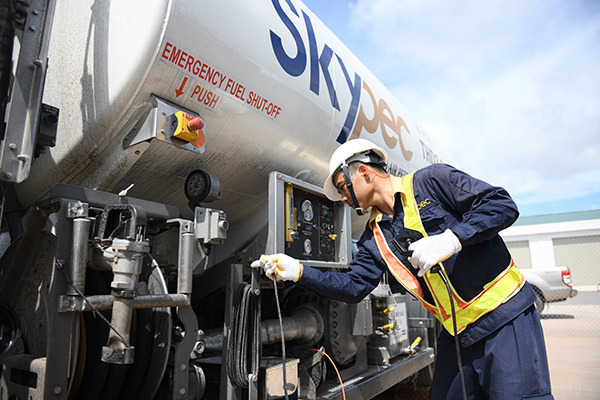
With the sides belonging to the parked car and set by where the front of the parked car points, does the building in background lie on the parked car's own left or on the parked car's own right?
on the parked car's own right

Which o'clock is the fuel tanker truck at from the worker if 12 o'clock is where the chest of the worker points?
The fuel tanker truck is roughly at 1 o'clock from the worker.

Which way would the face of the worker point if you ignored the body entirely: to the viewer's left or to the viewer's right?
to the viewer's left

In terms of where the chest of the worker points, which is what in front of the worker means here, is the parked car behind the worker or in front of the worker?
behind
